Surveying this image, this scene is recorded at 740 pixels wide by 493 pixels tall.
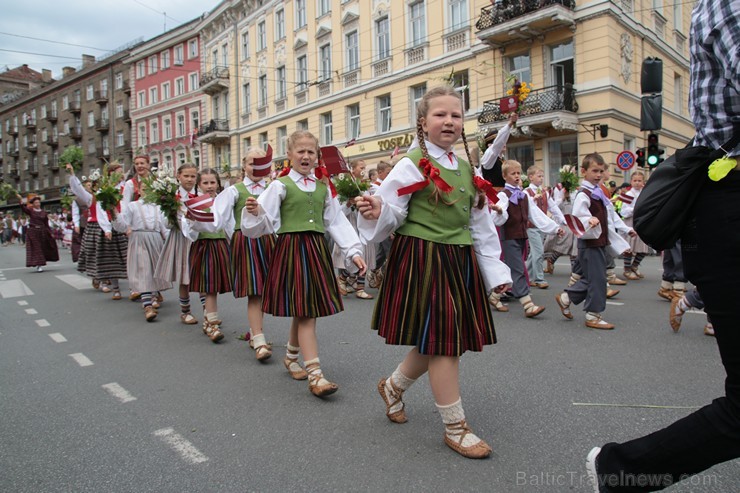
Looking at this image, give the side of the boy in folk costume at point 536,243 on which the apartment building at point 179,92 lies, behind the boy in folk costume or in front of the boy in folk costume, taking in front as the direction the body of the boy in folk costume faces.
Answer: behind

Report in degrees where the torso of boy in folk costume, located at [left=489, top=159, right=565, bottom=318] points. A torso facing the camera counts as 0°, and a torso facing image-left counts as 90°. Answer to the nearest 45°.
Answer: approximately 315°

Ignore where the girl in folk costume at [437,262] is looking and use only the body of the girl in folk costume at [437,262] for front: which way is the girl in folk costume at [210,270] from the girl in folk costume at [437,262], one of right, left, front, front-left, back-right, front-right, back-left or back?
back

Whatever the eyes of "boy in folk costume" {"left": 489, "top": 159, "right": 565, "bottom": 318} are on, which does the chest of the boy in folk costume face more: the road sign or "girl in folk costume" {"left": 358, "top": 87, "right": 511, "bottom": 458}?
the girl in folk costume

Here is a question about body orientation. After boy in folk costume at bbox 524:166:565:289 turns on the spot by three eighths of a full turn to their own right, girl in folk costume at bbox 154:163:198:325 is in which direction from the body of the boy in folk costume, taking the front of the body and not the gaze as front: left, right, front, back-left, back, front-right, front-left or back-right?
front-left

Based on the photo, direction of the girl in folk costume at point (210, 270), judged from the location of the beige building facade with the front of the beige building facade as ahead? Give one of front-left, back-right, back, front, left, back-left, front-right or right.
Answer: front-left
